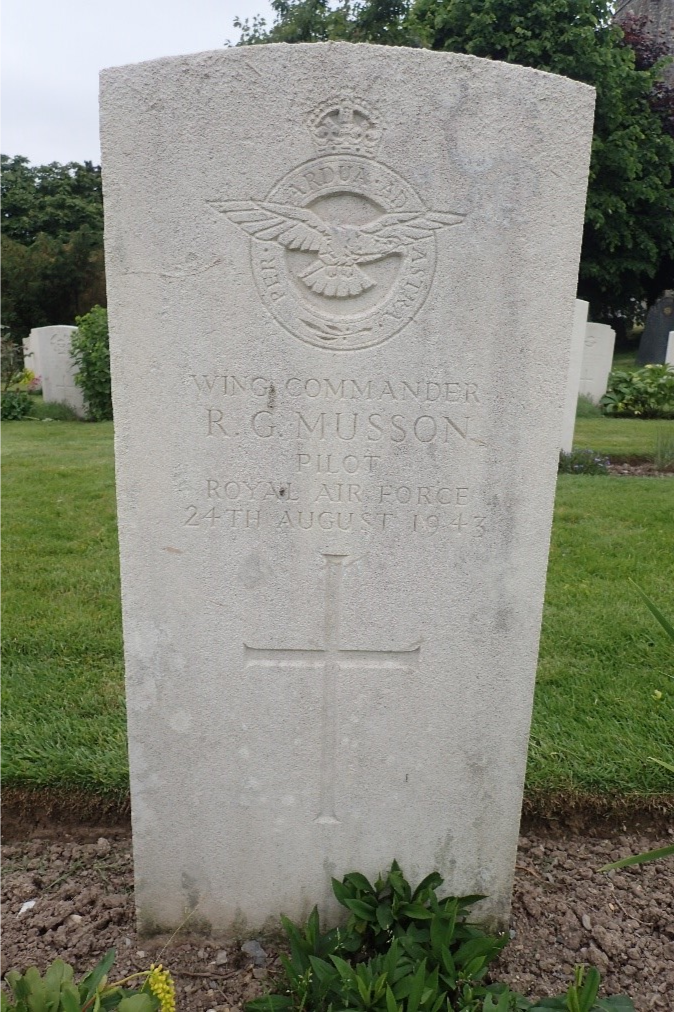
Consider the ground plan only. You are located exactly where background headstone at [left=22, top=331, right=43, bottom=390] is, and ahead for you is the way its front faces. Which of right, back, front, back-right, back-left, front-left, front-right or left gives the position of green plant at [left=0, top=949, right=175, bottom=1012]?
front

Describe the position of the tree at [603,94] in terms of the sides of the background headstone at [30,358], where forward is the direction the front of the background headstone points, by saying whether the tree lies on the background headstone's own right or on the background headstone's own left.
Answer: on the background headstone's own left

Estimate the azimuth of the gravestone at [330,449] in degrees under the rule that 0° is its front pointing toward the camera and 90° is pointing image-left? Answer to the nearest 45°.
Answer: approximately 0°

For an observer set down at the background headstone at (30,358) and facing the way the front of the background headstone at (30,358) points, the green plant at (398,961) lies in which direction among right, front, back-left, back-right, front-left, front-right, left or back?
front

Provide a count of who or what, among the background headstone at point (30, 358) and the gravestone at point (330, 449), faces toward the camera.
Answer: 2

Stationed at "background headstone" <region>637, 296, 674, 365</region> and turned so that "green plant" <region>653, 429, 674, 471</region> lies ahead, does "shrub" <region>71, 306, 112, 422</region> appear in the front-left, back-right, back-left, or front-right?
front-right

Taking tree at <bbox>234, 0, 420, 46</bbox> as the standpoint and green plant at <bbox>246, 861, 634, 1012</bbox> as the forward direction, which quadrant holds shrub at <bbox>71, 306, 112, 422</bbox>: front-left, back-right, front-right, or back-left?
front-right

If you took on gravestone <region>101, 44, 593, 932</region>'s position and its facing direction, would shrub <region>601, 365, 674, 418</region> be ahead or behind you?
behind

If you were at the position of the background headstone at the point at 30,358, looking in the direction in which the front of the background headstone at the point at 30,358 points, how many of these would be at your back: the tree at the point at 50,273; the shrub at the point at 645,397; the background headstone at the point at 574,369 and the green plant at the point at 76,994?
1

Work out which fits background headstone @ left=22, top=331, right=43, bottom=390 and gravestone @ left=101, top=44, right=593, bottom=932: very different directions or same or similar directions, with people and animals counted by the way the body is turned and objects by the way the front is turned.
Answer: same or similar directions

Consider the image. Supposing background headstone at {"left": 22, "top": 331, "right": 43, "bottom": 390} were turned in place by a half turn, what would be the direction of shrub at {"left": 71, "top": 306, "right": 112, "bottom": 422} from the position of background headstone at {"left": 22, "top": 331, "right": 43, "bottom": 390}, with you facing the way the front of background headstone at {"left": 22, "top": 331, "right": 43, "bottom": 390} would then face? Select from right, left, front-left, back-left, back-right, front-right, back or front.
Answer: back

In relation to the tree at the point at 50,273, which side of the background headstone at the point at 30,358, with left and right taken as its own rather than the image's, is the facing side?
back

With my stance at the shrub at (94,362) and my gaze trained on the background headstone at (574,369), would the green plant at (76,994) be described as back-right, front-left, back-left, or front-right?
front-right

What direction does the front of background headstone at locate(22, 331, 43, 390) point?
toward the camera

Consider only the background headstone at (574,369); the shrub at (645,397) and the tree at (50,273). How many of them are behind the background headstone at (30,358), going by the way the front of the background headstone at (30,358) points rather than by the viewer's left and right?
1

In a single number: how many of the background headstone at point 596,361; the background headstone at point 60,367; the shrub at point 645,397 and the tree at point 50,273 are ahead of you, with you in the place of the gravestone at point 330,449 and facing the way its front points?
0
